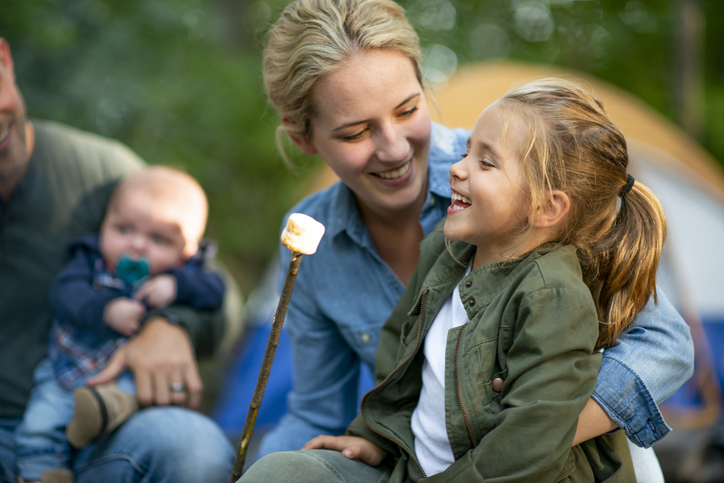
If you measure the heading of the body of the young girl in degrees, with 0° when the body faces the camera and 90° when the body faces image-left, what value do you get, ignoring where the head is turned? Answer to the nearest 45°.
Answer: approximately 45°

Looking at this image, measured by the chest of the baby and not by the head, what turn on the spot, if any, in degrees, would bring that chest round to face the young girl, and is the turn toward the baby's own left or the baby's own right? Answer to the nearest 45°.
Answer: approximately 45° to the baby's own left

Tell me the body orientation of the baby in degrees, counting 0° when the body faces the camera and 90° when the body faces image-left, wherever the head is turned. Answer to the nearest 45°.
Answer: approximately 0°
